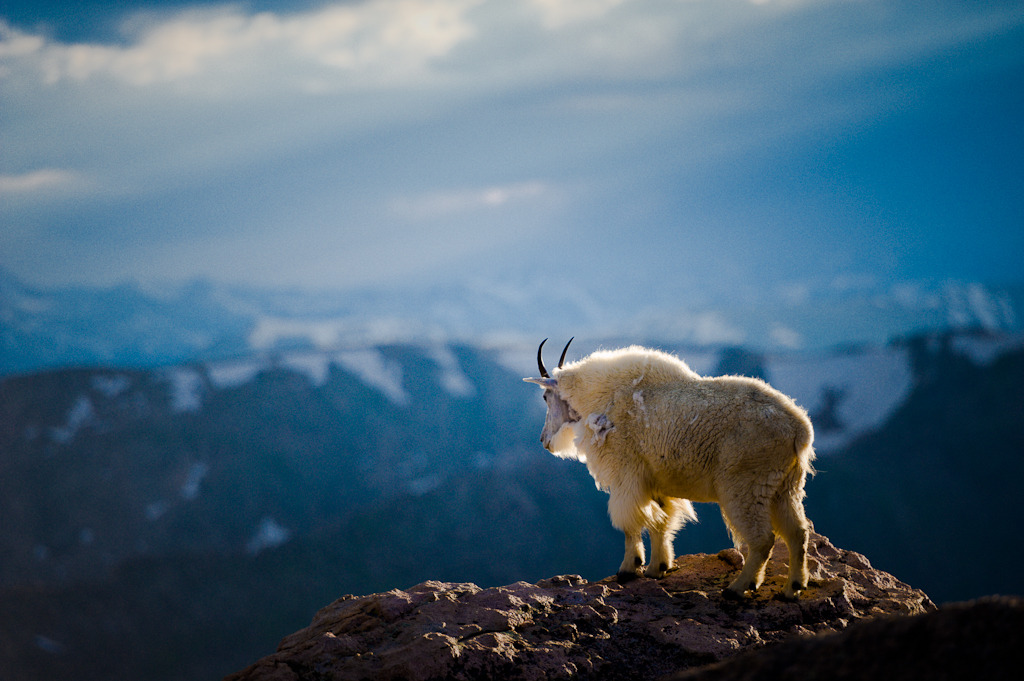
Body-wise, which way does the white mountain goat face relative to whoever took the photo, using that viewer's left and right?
facing away from the viewer and to the left of the viewer
